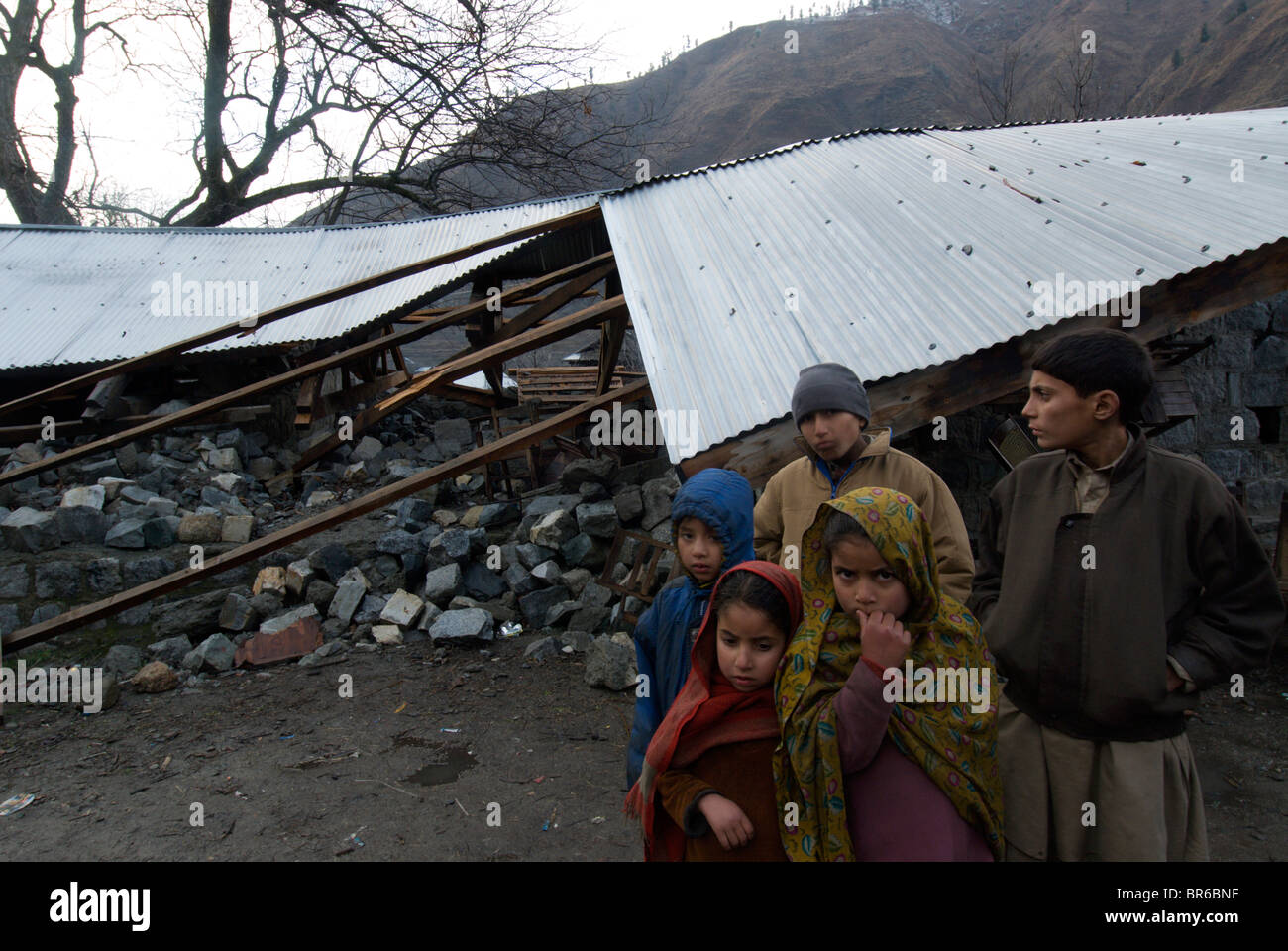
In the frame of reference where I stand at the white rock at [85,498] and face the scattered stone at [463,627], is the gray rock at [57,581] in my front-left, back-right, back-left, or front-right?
front-right

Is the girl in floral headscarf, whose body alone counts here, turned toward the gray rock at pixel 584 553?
no

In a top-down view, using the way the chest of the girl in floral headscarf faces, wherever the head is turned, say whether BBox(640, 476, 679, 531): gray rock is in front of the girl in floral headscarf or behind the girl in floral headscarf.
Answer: behind

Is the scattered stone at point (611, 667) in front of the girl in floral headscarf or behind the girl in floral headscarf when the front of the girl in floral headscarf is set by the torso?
behind

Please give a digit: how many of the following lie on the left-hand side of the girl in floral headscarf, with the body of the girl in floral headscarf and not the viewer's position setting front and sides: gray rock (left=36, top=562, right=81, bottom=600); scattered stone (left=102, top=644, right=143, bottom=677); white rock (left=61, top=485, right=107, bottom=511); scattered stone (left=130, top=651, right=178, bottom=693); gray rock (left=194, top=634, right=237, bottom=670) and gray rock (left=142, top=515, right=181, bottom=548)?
0

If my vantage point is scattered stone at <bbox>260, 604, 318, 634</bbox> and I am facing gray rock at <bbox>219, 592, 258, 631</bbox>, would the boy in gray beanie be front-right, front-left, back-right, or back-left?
back-left

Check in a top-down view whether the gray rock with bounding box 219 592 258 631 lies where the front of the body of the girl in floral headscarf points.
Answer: no

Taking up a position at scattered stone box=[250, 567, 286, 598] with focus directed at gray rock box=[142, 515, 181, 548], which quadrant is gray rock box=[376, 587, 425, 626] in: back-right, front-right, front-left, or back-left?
back-right

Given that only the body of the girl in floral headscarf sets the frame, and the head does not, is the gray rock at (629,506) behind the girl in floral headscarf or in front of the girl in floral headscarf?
behind

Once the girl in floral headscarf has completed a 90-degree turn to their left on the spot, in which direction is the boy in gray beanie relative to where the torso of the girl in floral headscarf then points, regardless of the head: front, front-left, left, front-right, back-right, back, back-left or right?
left

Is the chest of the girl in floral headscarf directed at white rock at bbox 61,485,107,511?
no

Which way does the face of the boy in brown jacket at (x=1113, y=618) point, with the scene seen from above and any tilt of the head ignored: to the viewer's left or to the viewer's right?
to the viewer's left

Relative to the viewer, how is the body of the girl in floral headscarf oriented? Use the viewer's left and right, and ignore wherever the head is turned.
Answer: facing the viewer
